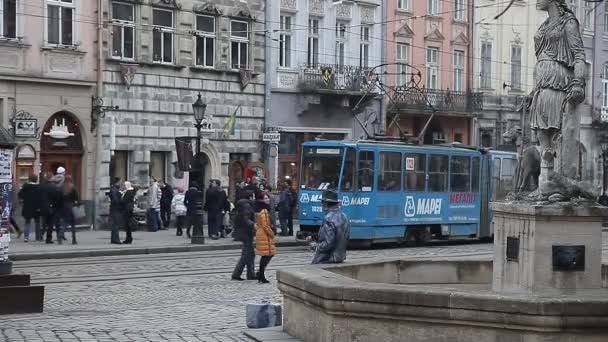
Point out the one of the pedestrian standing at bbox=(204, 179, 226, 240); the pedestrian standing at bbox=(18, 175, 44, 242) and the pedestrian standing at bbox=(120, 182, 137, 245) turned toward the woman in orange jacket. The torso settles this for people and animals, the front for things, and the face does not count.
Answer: the pedestrian standing at bbox=(204, 179, 226, 240)

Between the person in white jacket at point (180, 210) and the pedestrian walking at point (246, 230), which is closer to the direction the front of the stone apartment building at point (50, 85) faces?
the pedestrian walking

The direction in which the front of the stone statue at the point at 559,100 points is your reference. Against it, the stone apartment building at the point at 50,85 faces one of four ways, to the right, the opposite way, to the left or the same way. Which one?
to the left
